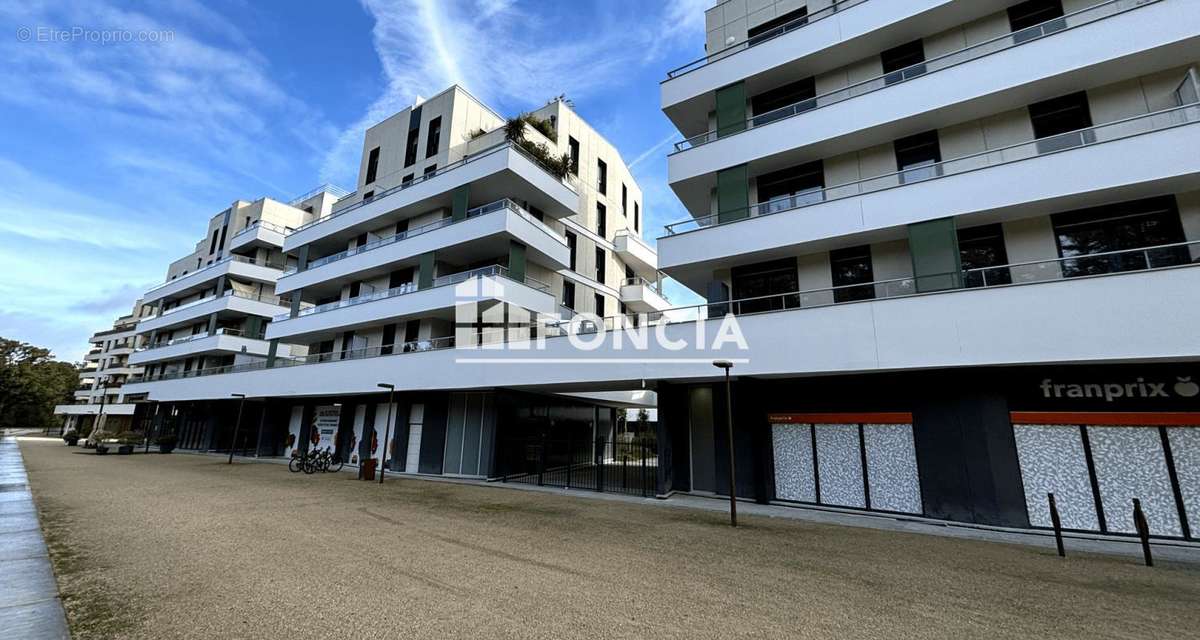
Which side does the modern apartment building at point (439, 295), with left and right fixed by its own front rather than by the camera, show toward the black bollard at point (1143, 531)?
left

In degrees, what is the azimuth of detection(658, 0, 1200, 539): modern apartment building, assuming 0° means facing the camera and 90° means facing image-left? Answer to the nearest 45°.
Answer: approximately 45°

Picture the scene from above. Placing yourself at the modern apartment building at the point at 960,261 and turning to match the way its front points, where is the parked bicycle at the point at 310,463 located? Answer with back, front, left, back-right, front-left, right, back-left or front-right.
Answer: front-right

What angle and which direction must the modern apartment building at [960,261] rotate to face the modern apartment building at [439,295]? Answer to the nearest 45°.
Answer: approximately 45° to its right

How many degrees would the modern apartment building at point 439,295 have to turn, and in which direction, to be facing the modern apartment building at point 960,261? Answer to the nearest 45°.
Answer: approximately 90° to its left
